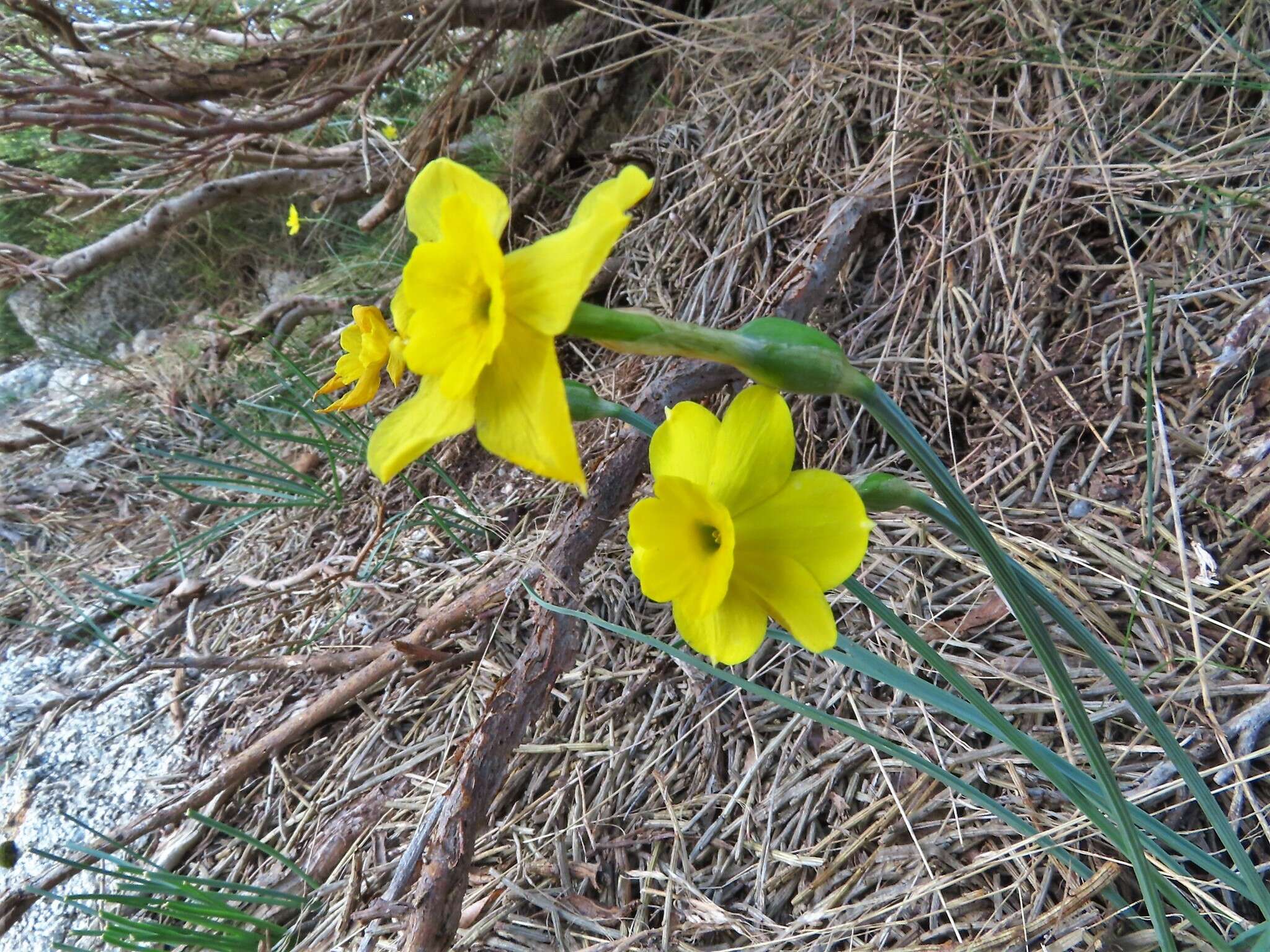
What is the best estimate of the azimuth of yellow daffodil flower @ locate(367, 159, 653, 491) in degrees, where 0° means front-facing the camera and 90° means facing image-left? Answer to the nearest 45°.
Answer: approximately 45°

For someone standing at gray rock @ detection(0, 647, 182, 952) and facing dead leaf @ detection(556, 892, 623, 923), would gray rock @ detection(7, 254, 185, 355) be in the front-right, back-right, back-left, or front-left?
back-left

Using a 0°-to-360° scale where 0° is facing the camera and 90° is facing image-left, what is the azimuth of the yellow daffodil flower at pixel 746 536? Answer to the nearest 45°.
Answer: approximately 45°

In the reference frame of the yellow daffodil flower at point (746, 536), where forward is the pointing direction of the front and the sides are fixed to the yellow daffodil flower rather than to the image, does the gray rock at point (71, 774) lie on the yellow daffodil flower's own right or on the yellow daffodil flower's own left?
on the yellow daffodil flower's own right
